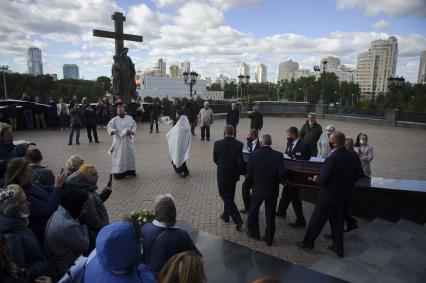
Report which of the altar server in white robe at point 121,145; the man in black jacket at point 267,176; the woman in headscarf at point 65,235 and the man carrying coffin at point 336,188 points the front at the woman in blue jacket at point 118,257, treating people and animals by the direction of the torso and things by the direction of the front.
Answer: the altar server in white robe

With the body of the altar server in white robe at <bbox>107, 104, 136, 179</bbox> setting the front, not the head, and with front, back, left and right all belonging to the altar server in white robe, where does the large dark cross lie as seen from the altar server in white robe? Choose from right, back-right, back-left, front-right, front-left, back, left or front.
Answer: back

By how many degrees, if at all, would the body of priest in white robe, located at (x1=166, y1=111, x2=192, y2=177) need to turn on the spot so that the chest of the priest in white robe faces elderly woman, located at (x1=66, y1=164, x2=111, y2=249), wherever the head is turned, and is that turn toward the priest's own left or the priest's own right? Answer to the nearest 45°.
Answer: approximately 90° to the priest's own left

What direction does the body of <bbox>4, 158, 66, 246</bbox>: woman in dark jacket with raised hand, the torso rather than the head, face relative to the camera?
to the viewer's right

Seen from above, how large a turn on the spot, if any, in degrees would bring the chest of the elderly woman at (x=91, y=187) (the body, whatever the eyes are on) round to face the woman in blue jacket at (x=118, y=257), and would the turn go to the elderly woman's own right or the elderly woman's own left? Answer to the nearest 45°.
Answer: approximately 90° to the elderly woman's own right

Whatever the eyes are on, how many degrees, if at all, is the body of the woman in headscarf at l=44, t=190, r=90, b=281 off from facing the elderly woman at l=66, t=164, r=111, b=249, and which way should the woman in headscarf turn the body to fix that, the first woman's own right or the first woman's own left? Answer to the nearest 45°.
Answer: approximately 45° to the first woman's own left

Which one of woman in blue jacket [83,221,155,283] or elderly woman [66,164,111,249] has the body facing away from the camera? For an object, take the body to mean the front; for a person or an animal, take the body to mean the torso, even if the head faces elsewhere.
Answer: the woman in blue jacket

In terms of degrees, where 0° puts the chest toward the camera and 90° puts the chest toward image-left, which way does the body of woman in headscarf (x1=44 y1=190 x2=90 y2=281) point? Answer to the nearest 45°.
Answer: approximately 225°

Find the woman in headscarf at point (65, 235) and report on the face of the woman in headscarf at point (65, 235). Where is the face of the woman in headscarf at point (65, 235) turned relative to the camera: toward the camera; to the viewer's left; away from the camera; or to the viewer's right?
away from the camera

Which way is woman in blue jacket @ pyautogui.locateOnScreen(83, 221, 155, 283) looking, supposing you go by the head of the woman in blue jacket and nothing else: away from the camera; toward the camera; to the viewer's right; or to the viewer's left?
away from the camera

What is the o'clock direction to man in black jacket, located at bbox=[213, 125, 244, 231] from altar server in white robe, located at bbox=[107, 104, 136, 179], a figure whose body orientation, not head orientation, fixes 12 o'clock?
The man in black jacket is roughly at 11 o'clock from the altar server in white robe.

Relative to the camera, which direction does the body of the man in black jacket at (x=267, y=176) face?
away from the camera

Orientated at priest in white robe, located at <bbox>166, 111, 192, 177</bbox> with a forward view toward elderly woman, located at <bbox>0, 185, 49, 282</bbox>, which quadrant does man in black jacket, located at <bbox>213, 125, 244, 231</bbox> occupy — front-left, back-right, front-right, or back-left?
front-left

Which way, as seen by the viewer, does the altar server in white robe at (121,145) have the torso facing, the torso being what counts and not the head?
toward the camera
